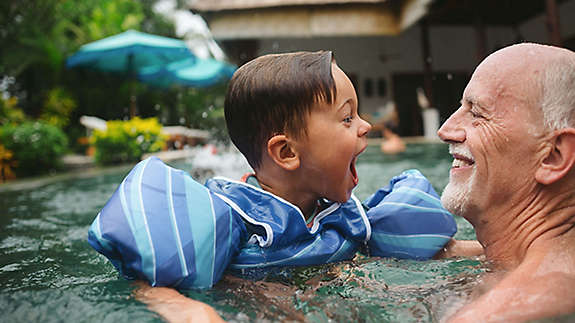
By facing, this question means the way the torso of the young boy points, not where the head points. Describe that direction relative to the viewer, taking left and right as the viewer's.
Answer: facing the viewer and to the right of the viewer

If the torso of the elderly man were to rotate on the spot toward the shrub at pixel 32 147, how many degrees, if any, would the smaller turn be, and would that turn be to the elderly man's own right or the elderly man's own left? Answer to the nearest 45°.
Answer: approximately 45° to the elderly man's own right

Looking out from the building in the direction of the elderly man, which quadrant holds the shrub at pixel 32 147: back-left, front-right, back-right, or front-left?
front-right

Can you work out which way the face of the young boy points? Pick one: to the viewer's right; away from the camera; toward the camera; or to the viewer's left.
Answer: to the viewer's right

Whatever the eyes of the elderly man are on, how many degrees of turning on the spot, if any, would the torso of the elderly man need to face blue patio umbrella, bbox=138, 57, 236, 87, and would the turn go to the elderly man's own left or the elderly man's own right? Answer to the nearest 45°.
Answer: approximately 45° to the elderly man's own right

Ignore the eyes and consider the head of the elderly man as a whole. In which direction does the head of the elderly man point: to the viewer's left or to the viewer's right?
to the viewer's left

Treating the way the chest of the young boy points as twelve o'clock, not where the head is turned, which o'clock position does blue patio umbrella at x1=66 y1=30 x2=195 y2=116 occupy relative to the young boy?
The blue patio umbrella is roughly at 7 o'clock from the young boy.

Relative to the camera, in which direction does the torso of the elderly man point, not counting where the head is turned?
to the viewer's left
